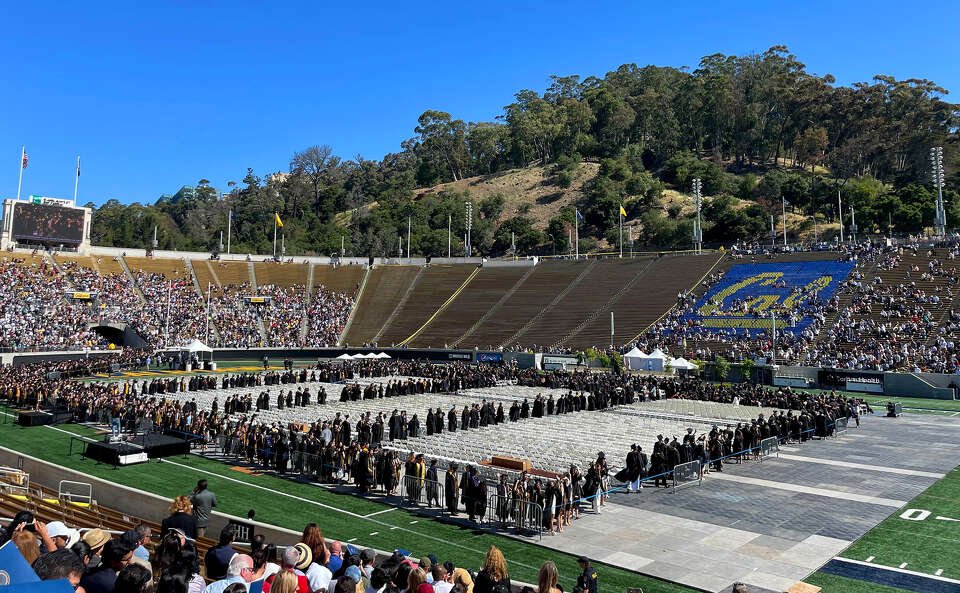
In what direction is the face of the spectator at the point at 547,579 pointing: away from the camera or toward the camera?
away from the camera

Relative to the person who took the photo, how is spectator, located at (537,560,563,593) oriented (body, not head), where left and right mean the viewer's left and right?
facing away from the viewer

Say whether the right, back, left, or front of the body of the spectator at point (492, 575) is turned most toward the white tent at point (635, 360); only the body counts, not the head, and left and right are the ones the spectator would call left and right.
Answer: front

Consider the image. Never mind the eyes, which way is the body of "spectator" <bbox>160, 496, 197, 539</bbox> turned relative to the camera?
away from the camera

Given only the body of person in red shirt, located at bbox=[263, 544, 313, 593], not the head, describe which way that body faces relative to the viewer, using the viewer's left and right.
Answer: facing away from the viewer

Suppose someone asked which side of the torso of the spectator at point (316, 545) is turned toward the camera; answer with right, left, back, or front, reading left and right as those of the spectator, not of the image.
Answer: back

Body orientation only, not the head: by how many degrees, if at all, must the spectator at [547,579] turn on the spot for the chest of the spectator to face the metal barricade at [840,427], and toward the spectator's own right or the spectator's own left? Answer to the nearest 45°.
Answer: approximately 45° to the spectator's own right

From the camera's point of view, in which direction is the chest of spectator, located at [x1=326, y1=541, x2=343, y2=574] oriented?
away from the camera

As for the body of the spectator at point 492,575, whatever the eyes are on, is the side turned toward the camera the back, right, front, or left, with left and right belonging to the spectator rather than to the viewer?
back

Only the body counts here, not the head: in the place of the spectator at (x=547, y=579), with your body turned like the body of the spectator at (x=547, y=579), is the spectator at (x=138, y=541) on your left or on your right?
on your left

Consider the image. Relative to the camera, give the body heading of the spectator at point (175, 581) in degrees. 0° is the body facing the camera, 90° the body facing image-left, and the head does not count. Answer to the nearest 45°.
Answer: approximately 180°

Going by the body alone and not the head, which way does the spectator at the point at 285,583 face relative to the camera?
away from the camera
